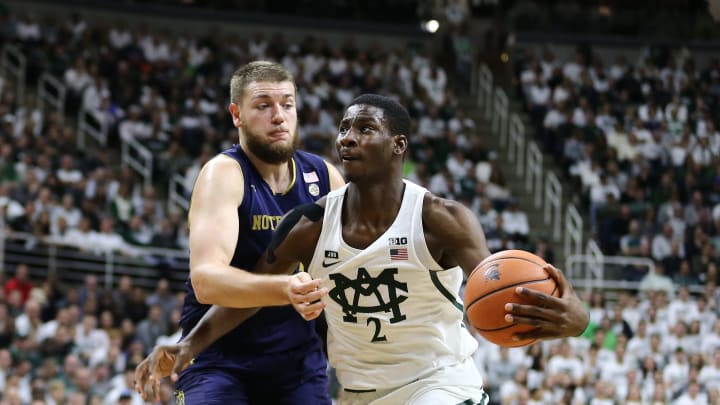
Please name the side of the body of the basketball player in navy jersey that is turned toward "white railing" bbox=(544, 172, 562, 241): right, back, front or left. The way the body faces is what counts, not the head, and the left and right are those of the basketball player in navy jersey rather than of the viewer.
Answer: left

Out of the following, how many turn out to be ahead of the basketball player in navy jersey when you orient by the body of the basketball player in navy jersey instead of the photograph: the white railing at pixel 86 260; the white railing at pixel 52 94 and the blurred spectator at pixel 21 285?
0

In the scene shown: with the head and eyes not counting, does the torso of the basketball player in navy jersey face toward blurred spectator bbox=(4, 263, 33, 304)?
no

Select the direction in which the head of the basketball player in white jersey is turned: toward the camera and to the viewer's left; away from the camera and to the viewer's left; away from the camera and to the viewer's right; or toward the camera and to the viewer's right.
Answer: toward the camera and to the viewer's left

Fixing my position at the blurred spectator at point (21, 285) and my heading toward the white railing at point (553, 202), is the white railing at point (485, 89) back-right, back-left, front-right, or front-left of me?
front-left

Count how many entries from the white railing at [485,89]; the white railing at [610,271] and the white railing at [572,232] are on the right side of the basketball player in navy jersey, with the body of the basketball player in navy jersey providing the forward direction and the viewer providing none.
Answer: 0

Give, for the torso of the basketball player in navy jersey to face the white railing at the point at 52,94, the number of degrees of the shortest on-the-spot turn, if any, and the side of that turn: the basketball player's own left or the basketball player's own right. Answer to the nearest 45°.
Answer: approximately 135° to the basketball player's own left

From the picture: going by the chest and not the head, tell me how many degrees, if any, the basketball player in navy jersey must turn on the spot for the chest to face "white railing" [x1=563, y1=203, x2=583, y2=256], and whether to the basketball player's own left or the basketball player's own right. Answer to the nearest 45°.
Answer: approximately 90° to the basketball player's own left

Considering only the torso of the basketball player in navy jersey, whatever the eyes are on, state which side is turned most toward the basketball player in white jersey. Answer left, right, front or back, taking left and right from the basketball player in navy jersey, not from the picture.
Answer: front

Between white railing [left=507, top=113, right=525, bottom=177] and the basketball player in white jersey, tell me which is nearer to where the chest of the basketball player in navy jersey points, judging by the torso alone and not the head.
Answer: the basketball player in white jersey

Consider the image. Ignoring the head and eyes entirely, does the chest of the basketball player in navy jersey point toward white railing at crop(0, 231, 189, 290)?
no

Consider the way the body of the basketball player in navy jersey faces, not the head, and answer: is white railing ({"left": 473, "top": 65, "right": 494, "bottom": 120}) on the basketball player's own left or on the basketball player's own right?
on the basketball player's own left

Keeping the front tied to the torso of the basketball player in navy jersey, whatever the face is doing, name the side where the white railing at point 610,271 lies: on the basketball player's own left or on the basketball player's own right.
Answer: on the basketball player's own left
